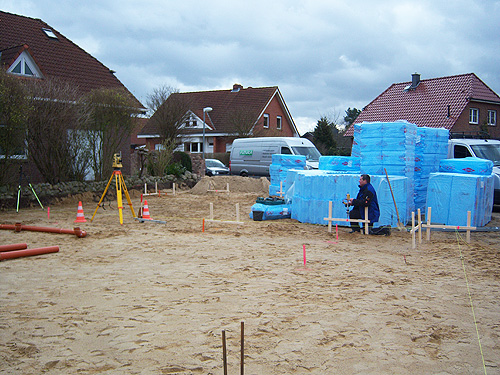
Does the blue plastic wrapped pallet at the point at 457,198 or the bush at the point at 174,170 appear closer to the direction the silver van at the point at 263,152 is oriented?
the blue plastic wrapped pallet

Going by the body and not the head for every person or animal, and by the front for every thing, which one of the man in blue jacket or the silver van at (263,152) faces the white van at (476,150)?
the silver van at (263,152)

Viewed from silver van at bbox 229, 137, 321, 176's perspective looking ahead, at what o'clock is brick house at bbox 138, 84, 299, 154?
The brick house is roughly at 7 o'clock from the silver van.

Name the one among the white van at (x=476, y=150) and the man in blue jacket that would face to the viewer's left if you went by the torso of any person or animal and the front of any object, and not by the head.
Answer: the man in blue jacket

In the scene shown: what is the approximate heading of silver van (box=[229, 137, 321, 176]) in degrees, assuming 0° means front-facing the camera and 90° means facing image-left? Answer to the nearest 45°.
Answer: approximately 315°

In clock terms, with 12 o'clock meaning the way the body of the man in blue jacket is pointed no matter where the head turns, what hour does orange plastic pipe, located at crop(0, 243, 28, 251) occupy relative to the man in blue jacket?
The orange plastic pipe is roughly at 11 o'clock from the man in blue jacket.

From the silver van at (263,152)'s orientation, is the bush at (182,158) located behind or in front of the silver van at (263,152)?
behind

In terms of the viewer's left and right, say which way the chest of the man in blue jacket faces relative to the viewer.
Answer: facing to the left of the viewer

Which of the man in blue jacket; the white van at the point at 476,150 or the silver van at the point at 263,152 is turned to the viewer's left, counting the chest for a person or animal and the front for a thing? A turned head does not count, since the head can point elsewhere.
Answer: the man in blue jacket

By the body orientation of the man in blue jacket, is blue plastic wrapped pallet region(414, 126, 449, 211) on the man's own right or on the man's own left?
on the man's own right

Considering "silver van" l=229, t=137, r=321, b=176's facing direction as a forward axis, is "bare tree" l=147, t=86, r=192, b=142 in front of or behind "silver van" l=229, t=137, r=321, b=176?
behind

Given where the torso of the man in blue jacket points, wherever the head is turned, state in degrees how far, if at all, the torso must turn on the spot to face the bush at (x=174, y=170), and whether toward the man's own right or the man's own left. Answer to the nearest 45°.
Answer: approximately 45° to the man's own right
